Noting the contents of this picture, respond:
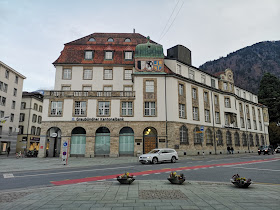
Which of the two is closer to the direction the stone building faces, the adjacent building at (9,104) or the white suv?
the white suv

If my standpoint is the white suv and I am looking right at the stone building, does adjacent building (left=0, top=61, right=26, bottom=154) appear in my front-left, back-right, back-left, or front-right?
front-left

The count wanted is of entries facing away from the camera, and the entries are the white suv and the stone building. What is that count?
0

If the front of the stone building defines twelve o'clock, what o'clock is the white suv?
The white suv is roughly at 11 o'clock from the stone building.

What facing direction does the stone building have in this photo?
toward the camera
